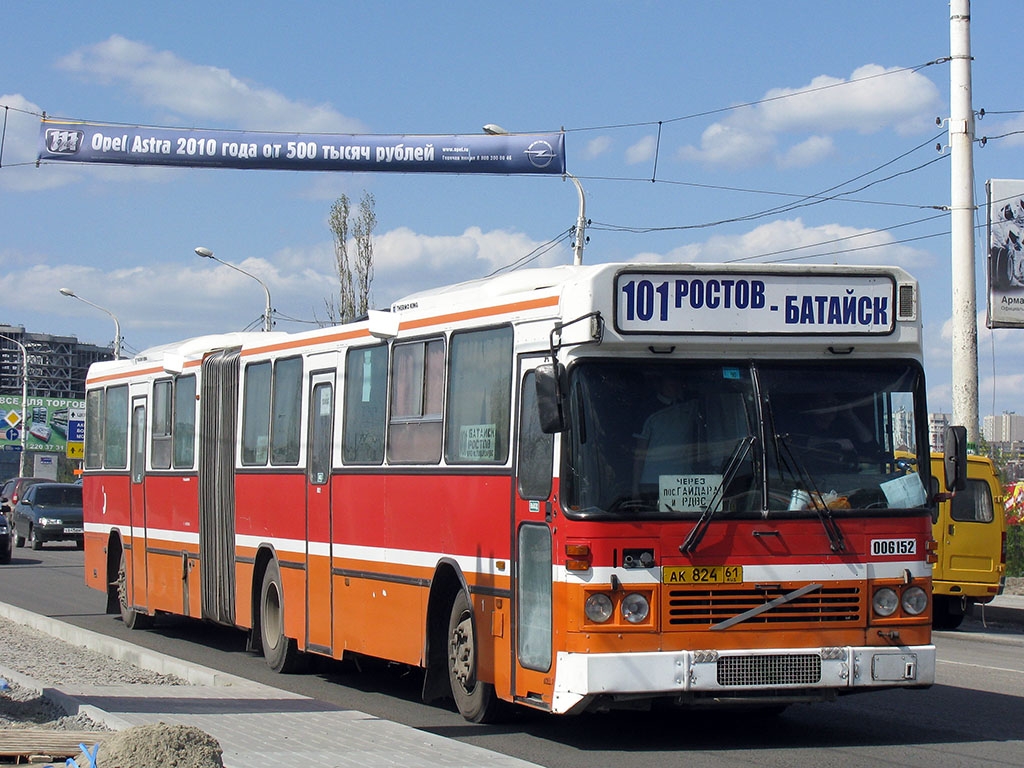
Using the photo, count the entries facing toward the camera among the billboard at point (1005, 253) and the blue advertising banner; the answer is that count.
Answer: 2

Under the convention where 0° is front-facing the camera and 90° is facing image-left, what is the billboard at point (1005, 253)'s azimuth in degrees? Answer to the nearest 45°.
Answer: approximately 0°

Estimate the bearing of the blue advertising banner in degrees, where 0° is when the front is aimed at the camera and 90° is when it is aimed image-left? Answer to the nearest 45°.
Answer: approximately 0°

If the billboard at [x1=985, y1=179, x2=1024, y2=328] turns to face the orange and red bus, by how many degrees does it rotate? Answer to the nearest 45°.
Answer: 0° — it already faces it

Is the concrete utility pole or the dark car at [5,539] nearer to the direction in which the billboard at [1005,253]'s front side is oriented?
the concrete utility pole
